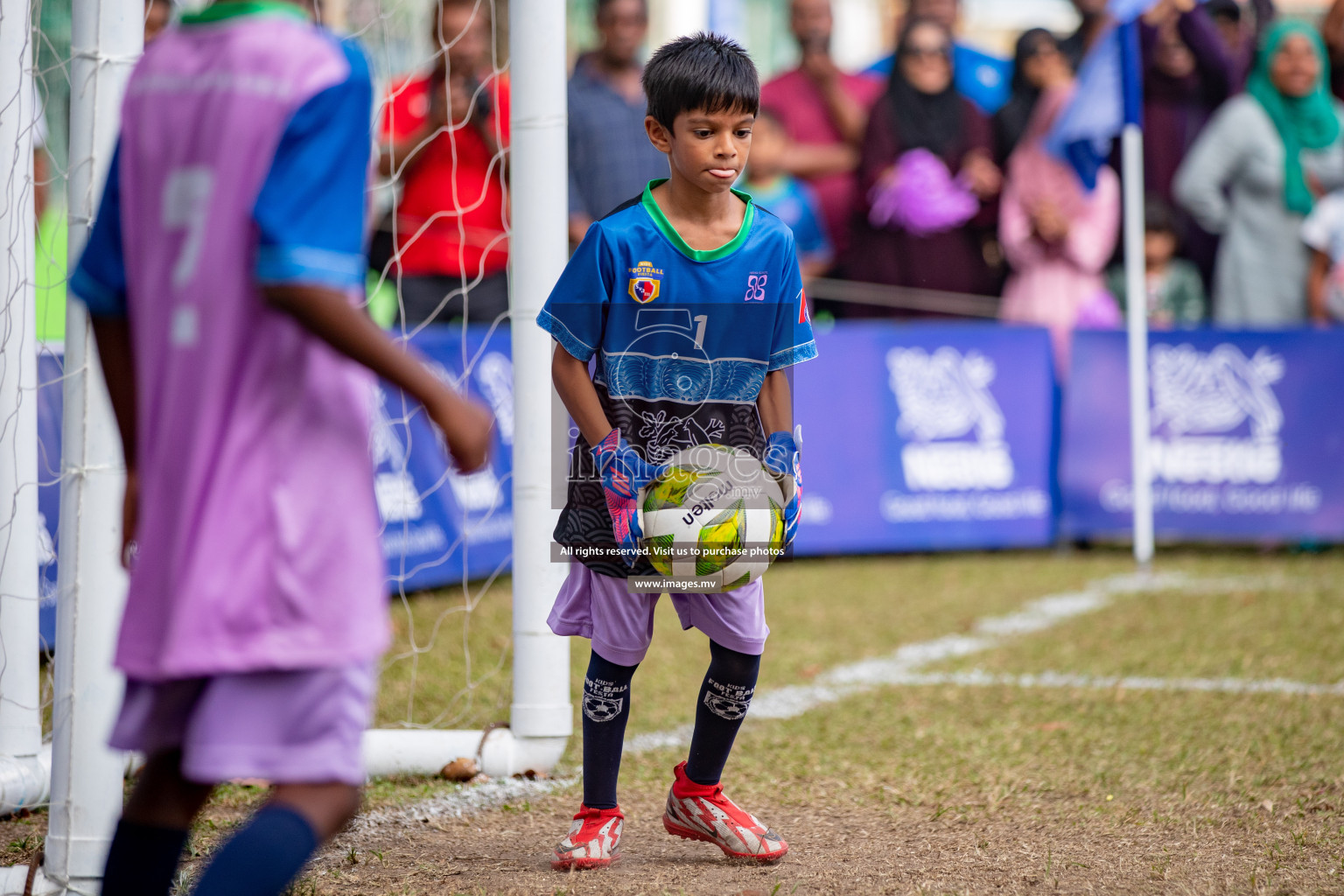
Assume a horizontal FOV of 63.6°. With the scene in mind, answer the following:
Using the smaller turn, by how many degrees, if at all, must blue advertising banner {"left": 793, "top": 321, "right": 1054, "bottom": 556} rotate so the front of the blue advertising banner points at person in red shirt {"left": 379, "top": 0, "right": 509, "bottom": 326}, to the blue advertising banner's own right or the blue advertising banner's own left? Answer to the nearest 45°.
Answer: approximately 45° to the blue advertising banner's own right

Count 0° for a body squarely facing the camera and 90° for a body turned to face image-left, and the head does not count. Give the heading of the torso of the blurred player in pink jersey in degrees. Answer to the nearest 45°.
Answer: approximately 225°

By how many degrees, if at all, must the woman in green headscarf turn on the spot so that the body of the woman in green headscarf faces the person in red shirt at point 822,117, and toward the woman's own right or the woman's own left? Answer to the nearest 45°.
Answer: approximately 90° to the woman's own right

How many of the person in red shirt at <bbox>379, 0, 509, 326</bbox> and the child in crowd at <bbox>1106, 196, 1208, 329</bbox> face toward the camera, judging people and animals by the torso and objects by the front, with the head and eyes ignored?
2

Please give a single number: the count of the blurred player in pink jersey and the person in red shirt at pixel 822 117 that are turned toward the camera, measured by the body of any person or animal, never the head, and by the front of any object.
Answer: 1

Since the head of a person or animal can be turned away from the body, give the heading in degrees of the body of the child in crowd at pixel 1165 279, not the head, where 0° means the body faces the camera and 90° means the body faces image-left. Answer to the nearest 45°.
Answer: approximately 0°

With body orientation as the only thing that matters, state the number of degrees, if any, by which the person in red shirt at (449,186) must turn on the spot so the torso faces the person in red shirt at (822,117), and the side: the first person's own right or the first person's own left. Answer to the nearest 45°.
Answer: approximately 135° to the first person's own left
